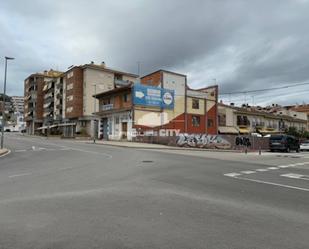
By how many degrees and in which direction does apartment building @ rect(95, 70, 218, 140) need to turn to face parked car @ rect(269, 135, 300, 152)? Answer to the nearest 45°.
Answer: approximately 90° to its left
